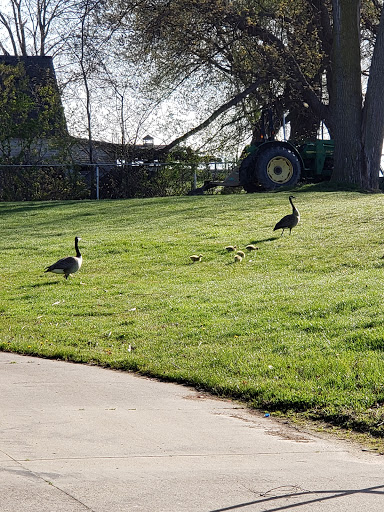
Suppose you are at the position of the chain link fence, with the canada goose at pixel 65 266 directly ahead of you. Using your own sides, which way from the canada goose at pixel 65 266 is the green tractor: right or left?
left

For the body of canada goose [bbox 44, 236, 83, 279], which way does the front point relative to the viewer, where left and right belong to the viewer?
facing to the right of the viewer

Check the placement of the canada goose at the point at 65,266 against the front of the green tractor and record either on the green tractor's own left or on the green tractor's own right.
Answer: on the green tractor's own right

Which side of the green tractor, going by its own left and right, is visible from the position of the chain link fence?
back

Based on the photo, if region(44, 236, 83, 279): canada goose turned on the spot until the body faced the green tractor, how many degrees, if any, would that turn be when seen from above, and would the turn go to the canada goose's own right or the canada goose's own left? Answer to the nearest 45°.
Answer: approximately 45° to the canada goose's own left

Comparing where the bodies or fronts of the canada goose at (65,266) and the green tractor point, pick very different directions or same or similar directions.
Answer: same or similar directions

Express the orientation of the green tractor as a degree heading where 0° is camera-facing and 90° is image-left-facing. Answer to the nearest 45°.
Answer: approximately 270°

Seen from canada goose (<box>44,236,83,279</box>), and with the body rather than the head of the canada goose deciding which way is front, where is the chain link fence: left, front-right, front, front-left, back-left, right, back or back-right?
left

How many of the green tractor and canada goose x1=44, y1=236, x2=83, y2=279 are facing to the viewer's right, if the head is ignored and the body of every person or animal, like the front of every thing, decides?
2
